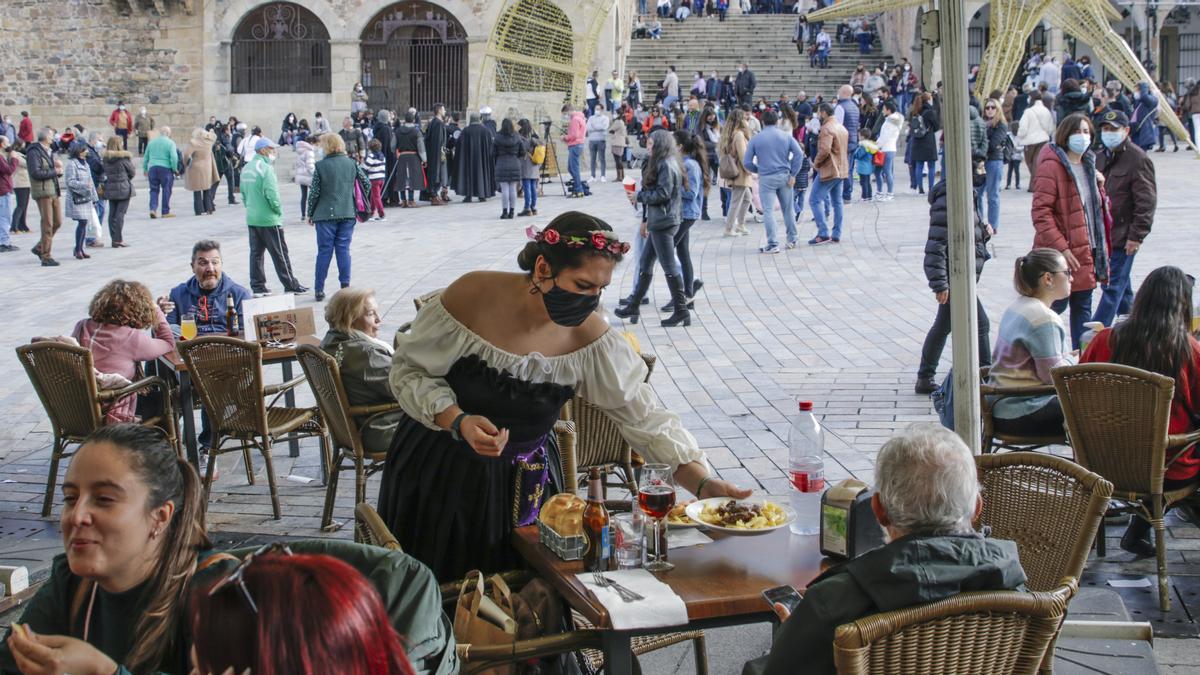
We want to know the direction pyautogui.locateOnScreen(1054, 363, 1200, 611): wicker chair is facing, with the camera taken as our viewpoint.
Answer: facing away from the viewer and to the right of the viewer

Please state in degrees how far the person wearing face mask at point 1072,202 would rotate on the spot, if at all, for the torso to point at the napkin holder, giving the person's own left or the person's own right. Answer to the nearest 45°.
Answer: approximately 45° to the person's own right

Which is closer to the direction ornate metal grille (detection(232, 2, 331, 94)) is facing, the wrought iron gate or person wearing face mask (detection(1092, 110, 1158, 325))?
the person wearing face mask

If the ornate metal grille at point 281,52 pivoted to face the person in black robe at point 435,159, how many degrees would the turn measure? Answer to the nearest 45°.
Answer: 0° — it already faces them

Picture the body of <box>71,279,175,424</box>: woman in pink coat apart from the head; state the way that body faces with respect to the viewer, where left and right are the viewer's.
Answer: facing away from the viewer and to the right of the viewer

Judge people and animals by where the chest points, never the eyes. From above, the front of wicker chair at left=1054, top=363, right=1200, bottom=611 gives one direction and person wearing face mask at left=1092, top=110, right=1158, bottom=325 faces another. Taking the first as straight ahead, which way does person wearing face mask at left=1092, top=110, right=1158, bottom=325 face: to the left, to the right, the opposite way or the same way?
the opposite way
